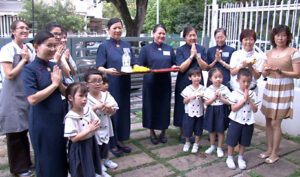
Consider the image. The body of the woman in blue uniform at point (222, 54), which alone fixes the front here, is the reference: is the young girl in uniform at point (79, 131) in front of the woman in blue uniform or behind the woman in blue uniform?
in front

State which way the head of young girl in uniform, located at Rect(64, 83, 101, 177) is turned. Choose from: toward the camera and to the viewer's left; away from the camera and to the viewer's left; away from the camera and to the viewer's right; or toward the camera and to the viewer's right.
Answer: toward the camera and to the viewer's right

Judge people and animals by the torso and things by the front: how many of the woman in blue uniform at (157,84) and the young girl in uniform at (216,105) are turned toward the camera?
2

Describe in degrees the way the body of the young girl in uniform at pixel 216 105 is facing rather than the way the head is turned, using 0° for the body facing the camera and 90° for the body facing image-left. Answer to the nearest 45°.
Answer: approximately 0°

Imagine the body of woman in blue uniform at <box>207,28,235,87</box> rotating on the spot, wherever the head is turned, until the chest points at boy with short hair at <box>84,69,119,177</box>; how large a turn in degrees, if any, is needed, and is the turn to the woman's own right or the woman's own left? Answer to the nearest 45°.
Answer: approximately 45° to the woman's own right

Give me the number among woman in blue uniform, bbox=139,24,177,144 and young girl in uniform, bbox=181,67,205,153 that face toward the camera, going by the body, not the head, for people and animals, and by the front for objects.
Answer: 2

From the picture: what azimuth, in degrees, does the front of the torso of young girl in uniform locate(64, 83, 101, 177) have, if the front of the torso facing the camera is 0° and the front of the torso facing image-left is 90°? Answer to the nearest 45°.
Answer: approximately 315°

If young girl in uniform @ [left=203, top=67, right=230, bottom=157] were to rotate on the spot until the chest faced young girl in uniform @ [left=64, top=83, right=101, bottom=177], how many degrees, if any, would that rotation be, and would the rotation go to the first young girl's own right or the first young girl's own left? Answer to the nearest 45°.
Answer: approximately 45° to the first young girl's own right

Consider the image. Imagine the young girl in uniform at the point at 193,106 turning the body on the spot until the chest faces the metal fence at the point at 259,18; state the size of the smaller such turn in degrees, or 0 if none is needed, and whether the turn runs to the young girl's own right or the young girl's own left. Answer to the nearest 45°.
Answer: approximately 135° to the young girl's own left

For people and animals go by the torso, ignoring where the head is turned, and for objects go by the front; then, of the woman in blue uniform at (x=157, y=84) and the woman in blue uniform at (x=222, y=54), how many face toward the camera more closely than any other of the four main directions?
2

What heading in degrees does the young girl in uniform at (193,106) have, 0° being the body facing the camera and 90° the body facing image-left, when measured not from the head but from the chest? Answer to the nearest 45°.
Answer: approximately 0°
